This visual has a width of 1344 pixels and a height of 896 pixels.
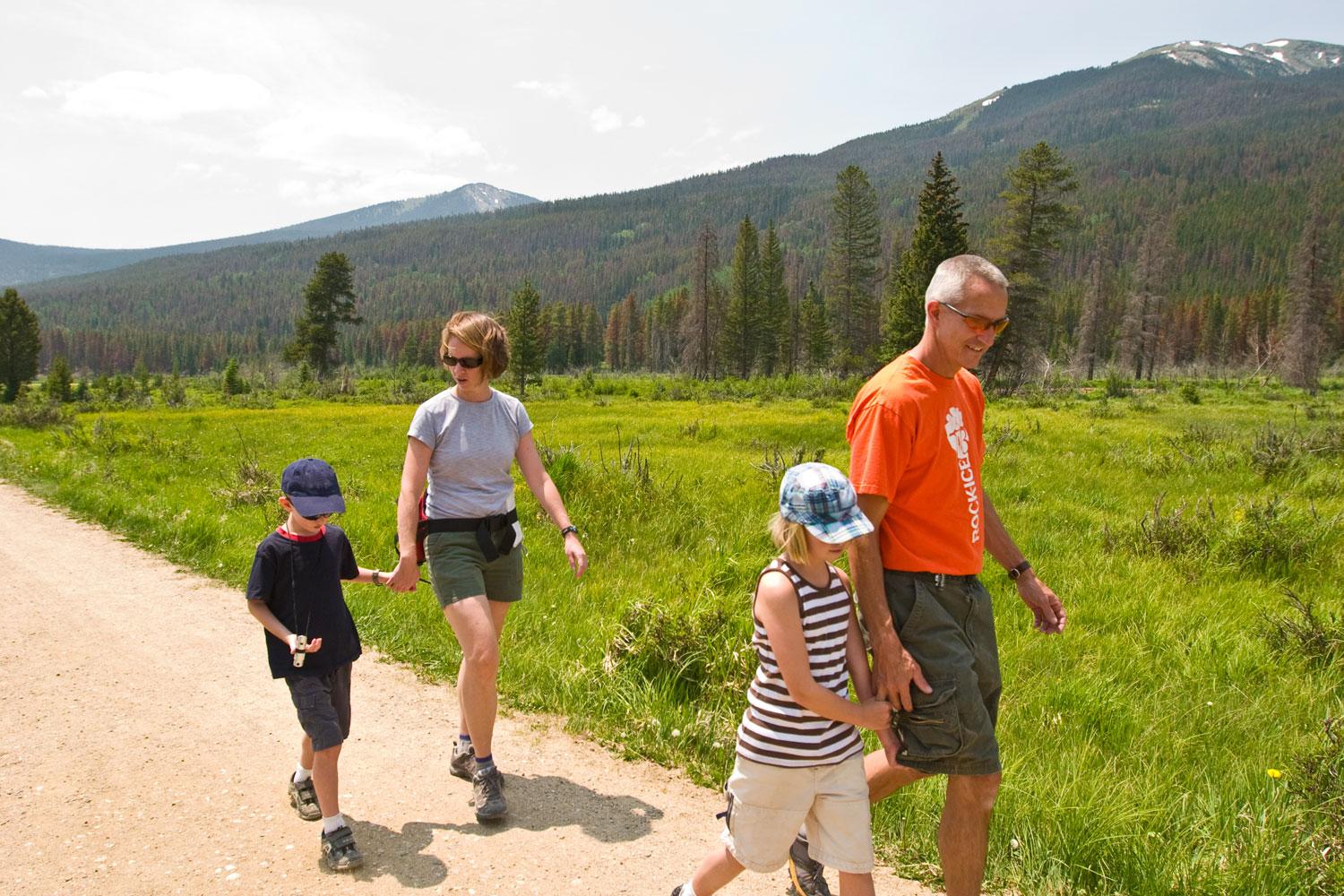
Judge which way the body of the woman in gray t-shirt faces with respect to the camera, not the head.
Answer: toward the camera

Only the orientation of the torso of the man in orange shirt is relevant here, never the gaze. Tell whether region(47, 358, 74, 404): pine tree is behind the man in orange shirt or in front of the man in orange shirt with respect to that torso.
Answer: behind
